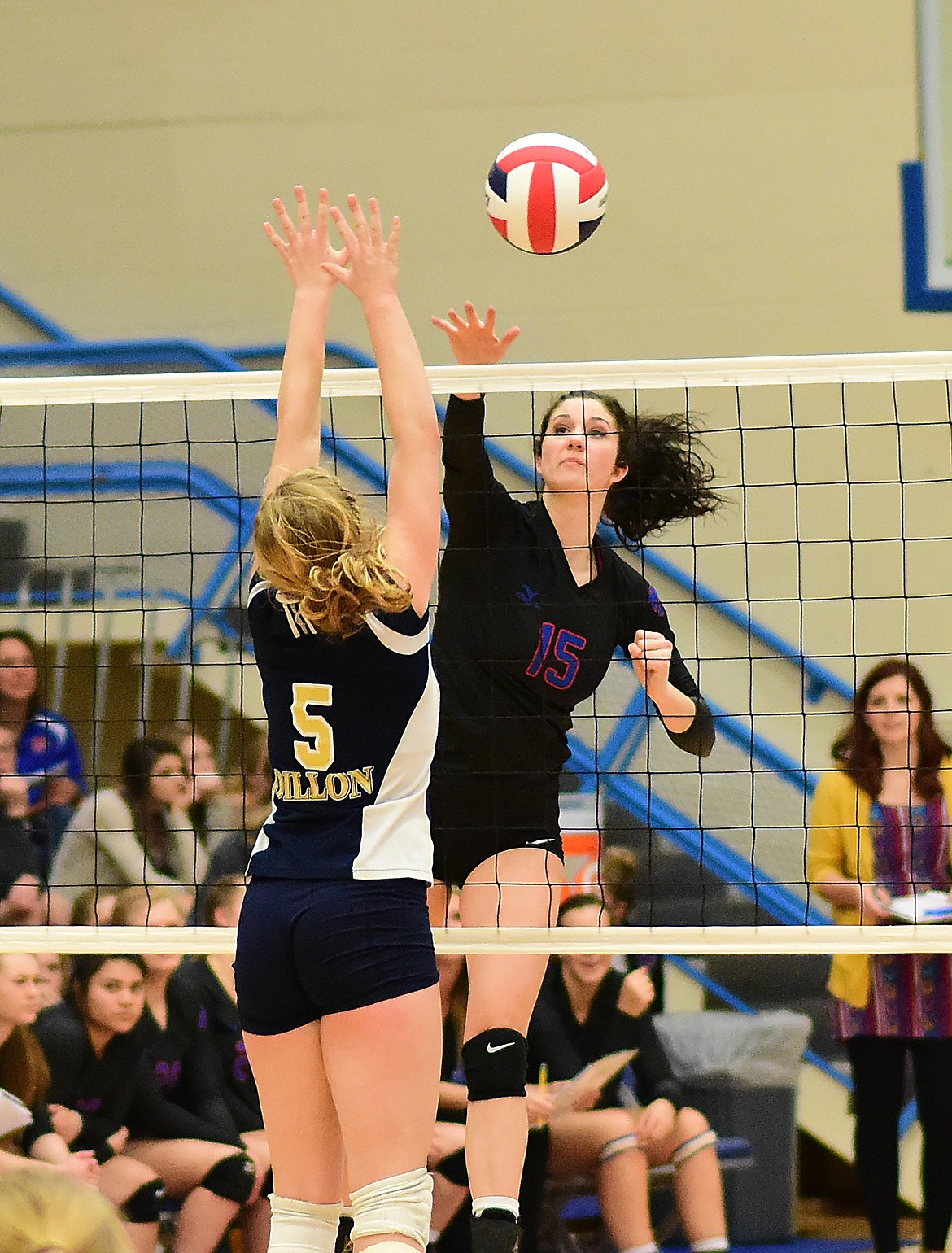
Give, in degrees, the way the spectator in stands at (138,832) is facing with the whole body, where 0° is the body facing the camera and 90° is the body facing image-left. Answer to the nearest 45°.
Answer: approximately 315°

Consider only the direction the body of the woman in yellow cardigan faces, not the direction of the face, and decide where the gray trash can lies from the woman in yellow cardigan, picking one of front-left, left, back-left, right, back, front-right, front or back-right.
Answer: back-right

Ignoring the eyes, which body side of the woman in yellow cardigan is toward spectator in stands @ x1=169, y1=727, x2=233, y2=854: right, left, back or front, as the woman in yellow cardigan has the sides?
right

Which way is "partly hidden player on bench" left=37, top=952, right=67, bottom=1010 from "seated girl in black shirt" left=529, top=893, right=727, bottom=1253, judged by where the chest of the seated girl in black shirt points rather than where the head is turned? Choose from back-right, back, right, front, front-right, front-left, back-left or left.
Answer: back-right
